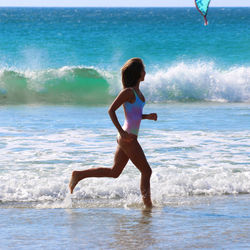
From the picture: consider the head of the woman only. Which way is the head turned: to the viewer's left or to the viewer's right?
to the viewer's right

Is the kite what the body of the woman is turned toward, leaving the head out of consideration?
no

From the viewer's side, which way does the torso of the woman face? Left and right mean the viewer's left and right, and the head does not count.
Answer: facing to the right of the viewer
